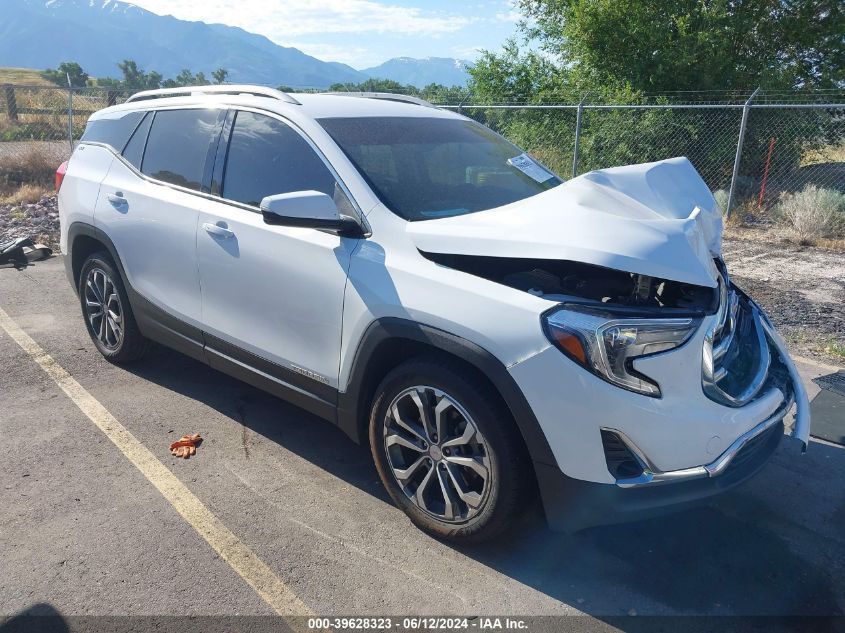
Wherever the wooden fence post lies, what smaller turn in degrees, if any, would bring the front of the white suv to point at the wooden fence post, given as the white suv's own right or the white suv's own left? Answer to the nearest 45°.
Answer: approximately 180°

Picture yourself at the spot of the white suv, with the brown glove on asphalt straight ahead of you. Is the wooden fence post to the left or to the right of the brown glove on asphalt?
right

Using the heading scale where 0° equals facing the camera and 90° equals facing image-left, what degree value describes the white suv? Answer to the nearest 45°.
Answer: approximately 315°

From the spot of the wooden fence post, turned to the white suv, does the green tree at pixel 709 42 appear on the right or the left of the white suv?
left

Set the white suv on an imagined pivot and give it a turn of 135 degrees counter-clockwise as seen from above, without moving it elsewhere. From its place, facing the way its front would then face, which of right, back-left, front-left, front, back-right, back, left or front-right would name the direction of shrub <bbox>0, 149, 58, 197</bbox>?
front-left
